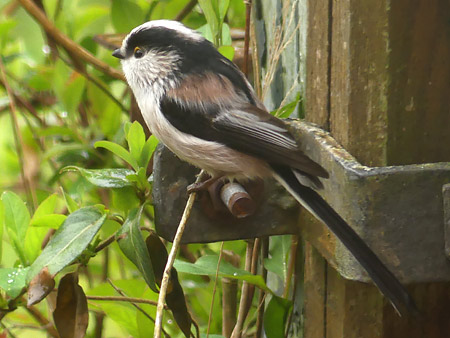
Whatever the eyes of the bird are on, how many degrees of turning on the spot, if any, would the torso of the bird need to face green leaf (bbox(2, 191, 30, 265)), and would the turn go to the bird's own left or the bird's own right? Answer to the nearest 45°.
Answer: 0° — it already faces it

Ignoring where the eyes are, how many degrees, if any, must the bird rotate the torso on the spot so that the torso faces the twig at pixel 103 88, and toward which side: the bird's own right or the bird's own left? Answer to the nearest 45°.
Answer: approximately 45° to the bird's own right

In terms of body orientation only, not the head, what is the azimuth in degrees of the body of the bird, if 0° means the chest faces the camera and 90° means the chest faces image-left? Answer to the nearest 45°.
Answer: approximately 90°
